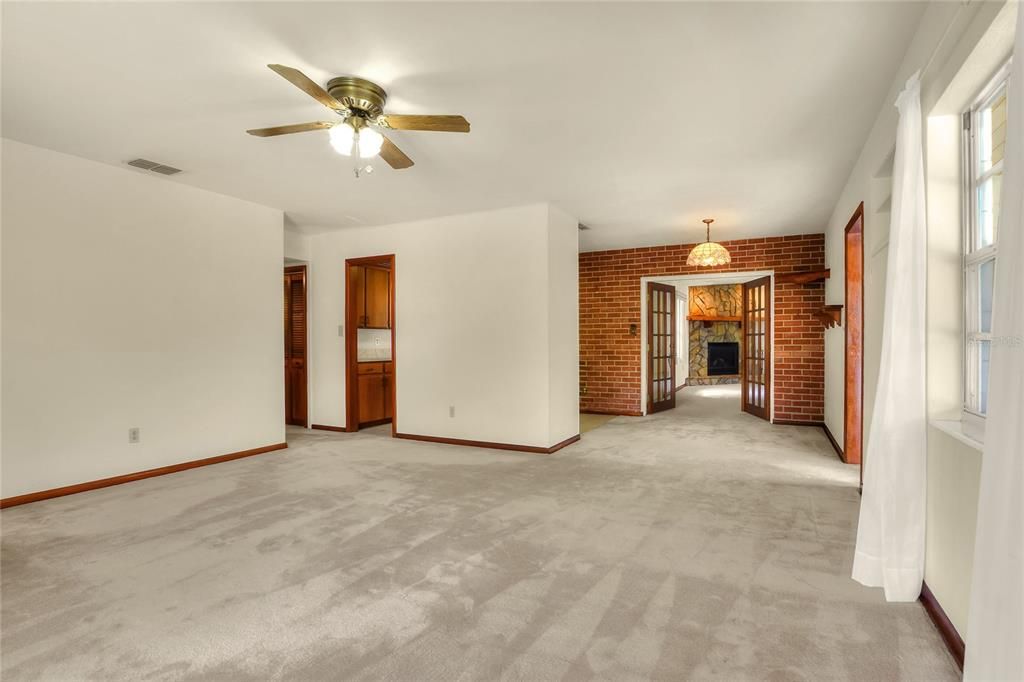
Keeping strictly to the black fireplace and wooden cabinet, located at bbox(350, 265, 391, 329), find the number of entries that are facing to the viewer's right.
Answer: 0

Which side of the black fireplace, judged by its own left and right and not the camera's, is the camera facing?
front

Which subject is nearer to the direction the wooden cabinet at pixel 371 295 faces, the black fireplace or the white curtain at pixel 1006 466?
the white curtain

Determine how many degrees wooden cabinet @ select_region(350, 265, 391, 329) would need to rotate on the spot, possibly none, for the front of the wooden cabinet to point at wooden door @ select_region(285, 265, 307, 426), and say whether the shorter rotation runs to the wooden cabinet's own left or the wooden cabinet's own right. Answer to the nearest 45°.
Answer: approximately 45° to the wooden cabinet's own right

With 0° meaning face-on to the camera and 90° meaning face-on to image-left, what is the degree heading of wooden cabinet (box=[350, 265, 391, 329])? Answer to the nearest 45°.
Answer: approximately 45°

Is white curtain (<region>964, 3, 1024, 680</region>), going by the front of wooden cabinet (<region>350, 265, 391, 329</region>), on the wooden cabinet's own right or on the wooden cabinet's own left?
on the wooden cabinet's own left

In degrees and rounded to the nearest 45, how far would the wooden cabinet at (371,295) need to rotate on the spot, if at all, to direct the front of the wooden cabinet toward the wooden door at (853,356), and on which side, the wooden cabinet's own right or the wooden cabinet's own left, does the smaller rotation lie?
approximately 90° to the wooden cabinet's own left

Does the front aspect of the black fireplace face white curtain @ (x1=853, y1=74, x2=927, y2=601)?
yes

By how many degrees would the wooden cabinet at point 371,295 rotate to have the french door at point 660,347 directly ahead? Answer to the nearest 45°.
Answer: approximately 135° to its left

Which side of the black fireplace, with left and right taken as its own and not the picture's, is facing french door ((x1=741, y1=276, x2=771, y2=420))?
front

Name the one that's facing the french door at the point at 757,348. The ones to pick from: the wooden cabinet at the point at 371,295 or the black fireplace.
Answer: the black fireplace

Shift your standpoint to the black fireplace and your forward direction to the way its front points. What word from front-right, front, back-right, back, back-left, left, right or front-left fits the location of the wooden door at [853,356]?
front
